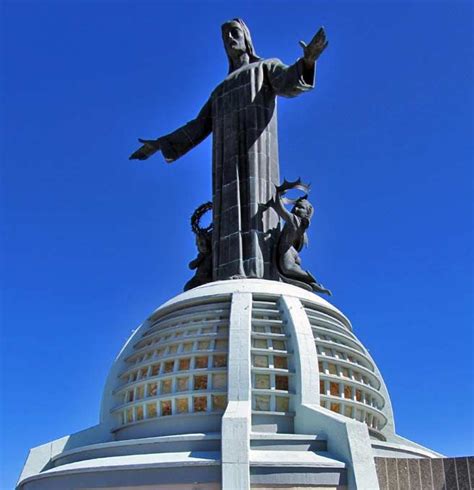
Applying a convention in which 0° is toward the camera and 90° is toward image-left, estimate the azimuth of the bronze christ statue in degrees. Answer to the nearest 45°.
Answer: approximately 45°
